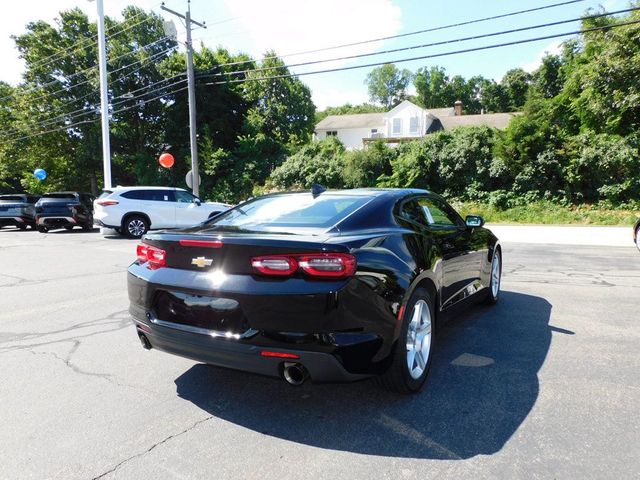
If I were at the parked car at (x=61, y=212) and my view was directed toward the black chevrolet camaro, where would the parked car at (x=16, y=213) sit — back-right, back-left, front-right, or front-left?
back-right

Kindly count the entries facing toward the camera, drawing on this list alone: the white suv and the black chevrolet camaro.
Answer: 0

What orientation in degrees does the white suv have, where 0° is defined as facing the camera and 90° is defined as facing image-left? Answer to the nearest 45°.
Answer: approximately 225°

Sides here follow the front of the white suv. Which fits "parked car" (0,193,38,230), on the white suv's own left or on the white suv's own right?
on the white suv's own left

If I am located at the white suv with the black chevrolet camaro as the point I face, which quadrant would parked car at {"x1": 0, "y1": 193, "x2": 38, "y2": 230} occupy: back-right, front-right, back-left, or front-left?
back-right

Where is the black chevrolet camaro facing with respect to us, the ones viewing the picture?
facing away from the viewer and to the right of the viewer

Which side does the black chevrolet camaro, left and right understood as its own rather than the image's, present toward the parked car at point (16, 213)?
left

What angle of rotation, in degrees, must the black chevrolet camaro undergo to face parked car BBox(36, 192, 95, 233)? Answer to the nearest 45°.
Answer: approximately 90° to its left
